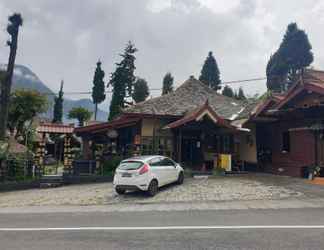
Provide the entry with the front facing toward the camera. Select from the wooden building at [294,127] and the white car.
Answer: the wooden building

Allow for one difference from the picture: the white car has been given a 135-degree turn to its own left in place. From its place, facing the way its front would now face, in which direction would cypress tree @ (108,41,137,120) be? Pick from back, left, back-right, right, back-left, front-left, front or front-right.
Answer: right

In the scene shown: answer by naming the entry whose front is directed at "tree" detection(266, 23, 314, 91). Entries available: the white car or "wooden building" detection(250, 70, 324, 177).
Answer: the white car

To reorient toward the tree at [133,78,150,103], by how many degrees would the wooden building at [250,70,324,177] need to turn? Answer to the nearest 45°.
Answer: approximately 135° to its right

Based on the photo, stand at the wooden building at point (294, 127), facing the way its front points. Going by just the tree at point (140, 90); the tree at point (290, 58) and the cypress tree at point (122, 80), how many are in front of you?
0

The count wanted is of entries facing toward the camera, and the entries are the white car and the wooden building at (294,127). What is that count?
1

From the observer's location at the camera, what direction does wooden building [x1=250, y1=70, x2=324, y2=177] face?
facing the viewer

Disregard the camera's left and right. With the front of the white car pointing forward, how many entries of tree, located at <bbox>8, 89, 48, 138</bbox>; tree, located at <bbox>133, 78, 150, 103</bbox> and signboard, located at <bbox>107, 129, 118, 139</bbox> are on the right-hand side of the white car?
0

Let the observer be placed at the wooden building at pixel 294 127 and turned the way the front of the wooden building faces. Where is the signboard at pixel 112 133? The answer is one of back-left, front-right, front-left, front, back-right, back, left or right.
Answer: right

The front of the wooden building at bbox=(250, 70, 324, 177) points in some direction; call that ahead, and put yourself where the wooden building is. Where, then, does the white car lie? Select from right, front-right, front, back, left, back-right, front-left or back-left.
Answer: front-right

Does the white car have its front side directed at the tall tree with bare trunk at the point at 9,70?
no

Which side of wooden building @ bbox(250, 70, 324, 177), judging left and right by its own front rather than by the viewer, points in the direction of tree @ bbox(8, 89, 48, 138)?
right

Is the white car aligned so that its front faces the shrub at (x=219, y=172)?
yes

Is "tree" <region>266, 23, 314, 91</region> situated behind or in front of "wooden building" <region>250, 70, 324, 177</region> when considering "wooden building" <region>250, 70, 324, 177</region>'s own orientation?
behind

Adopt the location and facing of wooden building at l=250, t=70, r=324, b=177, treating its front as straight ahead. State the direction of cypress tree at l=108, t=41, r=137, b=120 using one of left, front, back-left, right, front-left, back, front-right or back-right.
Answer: back-right

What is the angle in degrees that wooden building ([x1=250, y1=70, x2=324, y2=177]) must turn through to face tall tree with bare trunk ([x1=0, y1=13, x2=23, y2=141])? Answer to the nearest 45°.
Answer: approximately 90° to its right
